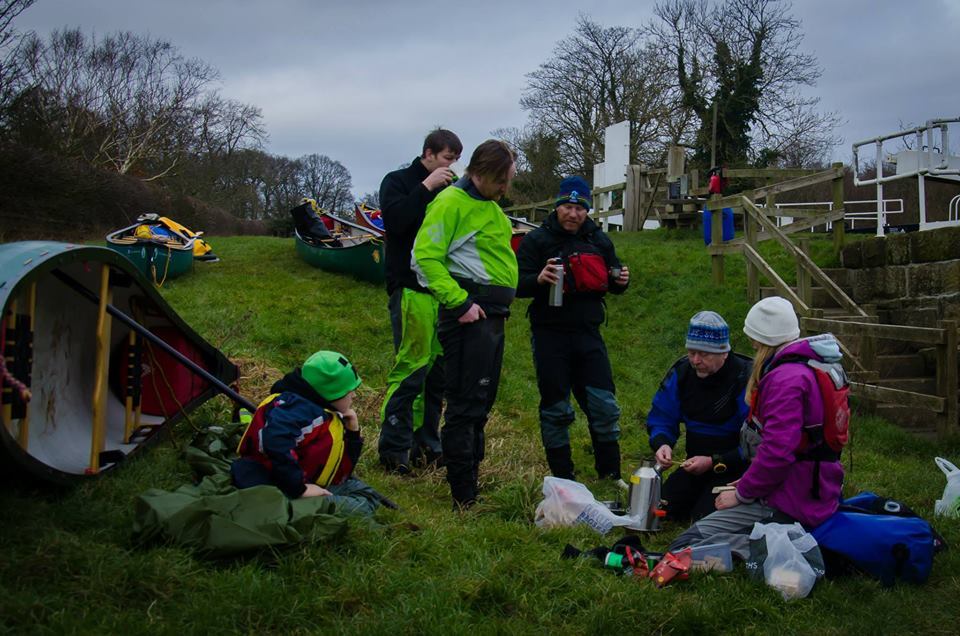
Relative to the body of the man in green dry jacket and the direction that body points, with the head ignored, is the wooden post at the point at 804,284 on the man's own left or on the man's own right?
on the man's own left

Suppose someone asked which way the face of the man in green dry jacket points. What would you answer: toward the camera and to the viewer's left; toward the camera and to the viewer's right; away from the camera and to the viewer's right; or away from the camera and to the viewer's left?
toward the camera and to the viewer's right

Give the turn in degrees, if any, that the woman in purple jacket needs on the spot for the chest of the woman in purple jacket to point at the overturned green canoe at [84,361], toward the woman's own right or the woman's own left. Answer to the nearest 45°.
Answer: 0° — they already face it

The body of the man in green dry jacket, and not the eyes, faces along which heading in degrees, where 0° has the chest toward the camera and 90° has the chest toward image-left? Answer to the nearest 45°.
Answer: approximately 315°

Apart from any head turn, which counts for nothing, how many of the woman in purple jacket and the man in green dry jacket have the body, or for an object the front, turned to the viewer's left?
1

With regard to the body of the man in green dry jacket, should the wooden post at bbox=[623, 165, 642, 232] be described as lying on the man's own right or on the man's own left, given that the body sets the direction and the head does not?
on the man's own left

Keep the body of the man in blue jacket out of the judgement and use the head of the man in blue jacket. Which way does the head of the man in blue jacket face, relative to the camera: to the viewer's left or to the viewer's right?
to the viewer's left

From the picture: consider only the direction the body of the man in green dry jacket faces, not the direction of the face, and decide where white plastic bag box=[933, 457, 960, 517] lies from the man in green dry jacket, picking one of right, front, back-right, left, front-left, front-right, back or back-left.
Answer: front-left

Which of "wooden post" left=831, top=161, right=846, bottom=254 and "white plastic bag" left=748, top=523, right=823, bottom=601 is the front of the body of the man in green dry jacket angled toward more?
the white plastic bag

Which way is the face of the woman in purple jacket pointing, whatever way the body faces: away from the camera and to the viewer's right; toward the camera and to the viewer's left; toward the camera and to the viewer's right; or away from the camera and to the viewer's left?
away from the camera and to the viewer's left

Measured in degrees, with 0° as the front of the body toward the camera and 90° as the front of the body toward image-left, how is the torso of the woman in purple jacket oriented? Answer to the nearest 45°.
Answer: approximately 90°

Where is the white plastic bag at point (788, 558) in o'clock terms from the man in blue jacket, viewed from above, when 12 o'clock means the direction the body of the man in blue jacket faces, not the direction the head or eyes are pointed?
The white plastic bag is roughly at 10 o'clock from the man in blue jacket.
